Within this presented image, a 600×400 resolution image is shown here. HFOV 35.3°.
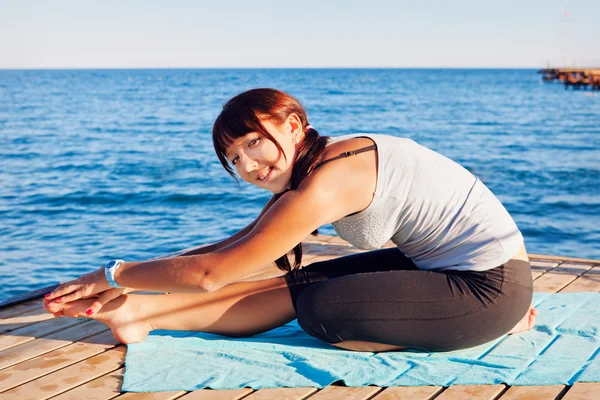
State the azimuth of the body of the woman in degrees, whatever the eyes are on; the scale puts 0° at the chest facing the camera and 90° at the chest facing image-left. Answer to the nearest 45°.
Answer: approximately 90°
